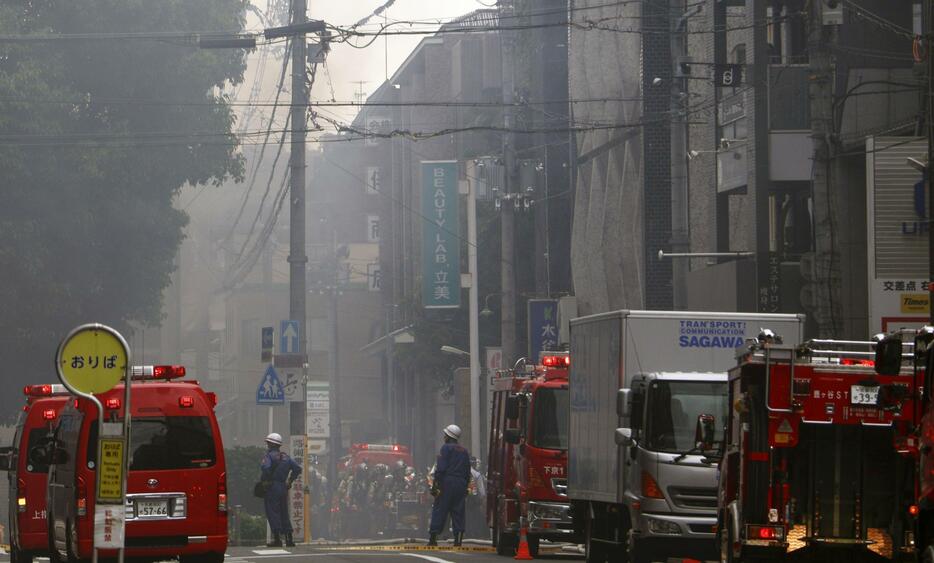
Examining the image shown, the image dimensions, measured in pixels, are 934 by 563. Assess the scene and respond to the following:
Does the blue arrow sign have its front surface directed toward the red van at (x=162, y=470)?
yes

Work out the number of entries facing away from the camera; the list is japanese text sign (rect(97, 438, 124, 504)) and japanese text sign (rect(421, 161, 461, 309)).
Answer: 0

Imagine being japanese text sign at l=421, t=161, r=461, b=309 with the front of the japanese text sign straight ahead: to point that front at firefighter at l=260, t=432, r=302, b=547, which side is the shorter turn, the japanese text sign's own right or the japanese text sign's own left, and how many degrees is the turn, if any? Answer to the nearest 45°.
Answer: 0° — it already faces them

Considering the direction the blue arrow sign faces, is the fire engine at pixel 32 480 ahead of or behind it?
ahead

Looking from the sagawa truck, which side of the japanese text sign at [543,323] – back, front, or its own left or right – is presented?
front

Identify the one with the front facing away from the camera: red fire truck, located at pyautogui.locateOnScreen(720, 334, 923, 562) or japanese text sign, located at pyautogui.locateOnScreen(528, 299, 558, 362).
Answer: the red fire truck

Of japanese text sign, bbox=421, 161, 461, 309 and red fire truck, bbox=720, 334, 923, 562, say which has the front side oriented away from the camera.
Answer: the red fire truck

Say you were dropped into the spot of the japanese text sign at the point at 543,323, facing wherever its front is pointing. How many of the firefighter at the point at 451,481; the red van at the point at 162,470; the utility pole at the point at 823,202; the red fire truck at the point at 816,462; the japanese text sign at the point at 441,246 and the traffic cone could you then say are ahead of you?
5

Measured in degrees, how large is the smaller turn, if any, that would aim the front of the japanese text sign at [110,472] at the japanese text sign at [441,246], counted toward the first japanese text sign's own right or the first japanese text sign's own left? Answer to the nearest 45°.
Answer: approximately 180°

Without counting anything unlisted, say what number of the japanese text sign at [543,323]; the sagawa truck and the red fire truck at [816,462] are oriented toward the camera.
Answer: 2
